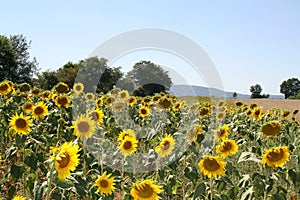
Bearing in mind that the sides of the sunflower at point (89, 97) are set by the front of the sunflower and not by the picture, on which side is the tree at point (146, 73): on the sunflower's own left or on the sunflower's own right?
on the sunflower's own left

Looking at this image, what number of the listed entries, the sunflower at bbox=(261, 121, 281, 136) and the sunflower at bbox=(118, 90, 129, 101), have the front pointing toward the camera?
2

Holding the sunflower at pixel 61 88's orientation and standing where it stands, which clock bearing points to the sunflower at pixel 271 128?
the sunflower at pixel 271 128 is roughly at 11 o'clock from the sunflower at pixel 61 88.

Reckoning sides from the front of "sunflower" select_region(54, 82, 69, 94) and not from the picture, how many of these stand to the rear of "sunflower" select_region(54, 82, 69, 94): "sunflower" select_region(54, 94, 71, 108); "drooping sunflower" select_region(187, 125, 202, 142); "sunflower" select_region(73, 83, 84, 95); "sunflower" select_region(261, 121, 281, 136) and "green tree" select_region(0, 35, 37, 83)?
2

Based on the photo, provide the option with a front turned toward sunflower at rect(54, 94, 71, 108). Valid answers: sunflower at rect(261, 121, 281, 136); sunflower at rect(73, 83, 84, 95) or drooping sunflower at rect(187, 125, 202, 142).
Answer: sunflower at rect(73, 83, 84, 95)

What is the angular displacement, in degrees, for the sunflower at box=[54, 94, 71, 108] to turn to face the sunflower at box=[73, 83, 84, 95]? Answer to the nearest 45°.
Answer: approximately 180°

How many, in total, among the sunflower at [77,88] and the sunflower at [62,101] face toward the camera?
2

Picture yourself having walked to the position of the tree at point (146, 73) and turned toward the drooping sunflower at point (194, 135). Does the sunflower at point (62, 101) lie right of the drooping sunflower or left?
right

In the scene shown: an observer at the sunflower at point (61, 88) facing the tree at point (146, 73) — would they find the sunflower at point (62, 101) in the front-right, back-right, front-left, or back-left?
back-right

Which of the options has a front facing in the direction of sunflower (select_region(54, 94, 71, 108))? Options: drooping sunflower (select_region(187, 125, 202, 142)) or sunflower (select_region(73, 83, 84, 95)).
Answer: sunflower (select_region(73, 83, 84, 95))

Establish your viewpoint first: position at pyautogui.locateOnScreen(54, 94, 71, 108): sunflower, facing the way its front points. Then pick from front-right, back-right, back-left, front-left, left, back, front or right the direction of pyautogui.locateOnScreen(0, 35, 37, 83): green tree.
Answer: back

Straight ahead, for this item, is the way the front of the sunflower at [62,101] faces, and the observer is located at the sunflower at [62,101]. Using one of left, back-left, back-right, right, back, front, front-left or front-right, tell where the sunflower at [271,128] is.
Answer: front-left

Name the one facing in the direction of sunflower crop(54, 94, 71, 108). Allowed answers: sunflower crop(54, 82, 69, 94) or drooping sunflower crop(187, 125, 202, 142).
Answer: sunflower crop(54, 82, 69, 94)

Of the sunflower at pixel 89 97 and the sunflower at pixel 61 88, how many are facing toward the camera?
2

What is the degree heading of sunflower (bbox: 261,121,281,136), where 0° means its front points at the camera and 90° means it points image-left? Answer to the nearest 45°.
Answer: approximately 0°

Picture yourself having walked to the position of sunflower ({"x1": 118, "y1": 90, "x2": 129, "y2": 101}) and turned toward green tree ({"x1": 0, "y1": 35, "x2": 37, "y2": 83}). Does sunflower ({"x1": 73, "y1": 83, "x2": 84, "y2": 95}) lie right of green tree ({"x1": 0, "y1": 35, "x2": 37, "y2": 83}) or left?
left

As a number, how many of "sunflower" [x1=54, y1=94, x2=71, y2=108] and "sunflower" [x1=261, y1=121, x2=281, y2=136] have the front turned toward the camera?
2
